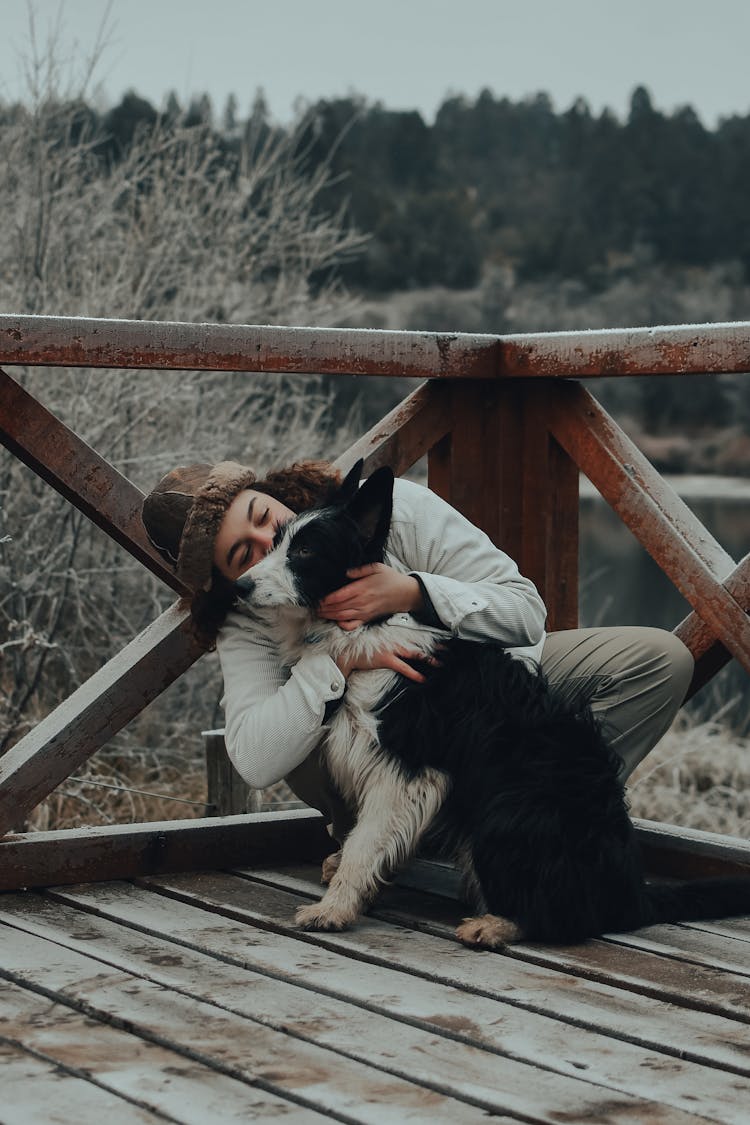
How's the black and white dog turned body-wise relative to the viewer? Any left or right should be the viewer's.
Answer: facing to the left of the viewer

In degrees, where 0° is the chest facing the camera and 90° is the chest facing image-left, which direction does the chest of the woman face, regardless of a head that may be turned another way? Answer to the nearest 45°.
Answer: approximately 0°

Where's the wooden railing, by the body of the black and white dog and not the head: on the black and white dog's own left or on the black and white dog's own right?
on the black and white dog's own right
